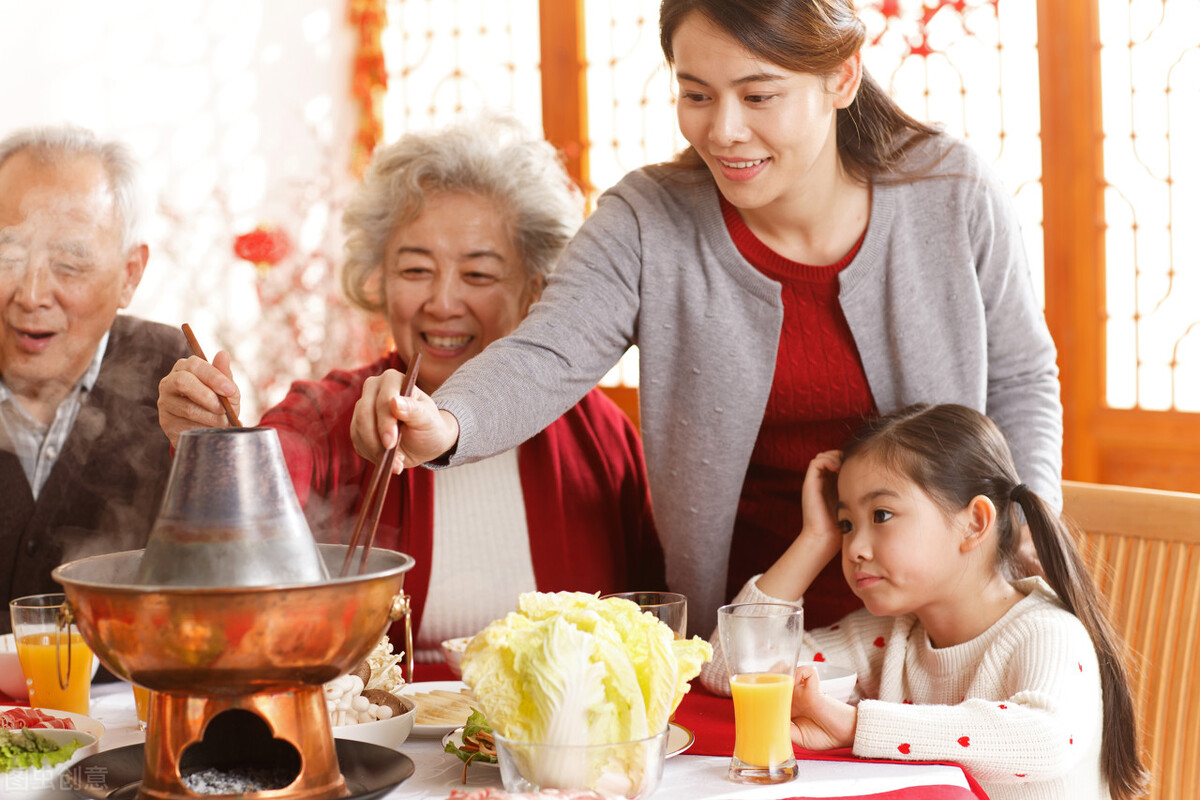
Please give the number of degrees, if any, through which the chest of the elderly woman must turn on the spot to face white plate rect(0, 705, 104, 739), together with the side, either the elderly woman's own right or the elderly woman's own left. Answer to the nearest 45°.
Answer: approximately 45° to the elderly woman's own right

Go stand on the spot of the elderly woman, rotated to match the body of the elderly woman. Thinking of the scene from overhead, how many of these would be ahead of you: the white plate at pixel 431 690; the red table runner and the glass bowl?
3

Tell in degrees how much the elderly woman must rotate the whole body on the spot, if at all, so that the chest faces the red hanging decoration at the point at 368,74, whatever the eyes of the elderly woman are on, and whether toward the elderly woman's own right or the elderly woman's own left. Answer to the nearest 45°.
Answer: approximately 180°

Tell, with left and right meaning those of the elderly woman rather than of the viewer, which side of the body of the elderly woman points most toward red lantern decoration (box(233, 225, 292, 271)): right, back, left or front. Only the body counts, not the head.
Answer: back

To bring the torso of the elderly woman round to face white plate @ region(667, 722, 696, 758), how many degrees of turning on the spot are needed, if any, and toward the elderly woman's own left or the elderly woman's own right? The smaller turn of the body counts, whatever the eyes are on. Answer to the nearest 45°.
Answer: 0° — they already face it

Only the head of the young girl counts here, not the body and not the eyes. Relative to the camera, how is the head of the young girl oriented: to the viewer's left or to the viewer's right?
to the viewer's left

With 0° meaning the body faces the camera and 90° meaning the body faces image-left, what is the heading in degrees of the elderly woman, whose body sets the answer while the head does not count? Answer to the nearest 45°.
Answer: approximately 0°

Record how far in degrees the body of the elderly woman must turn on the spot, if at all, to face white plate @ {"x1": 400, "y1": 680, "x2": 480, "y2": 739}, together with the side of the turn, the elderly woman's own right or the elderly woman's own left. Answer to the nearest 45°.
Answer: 0° — they already face it
